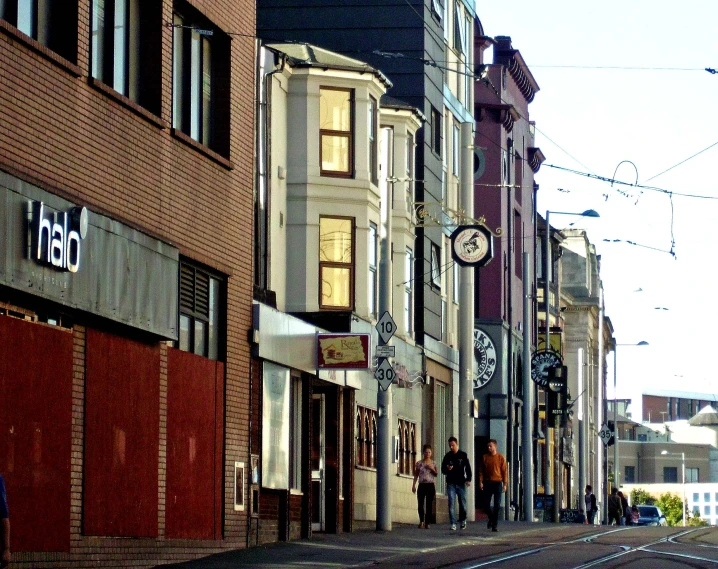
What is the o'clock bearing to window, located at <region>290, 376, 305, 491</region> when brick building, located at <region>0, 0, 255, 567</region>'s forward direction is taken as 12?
The window is roughly at 8 o'clock from the brick building.

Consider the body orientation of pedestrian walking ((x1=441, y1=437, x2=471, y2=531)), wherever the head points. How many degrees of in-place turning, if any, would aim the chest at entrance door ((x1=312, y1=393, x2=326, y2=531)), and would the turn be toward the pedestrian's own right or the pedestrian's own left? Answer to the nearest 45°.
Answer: approximately 45° to the pedestrian's own right

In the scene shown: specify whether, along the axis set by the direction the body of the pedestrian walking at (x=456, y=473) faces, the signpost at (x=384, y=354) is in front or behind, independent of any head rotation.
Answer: in front

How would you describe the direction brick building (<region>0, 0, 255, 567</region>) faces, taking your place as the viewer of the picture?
facing the viewer and to the right of the viewer

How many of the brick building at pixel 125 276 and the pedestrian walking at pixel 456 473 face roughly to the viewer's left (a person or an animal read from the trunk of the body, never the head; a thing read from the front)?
0

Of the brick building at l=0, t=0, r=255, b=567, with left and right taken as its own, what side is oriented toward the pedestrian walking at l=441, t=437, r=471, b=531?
left

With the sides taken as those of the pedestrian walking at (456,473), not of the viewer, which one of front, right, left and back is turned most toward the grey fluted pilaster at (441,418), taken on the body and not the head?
back

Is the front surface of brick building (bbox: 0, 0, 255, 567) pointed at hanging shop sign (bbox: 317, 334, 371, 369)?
no

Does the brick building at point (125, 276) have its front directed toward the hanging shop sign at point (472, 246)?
no

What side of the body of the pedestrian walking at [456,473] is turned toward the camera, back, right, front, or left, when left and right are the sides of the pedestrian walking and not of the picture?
front

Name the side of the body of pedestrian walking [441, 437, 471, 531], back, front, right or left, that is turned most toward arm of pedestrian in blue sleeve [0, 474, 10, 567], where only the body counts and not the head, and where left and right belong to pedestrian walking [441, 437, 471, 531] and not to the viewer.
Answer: front

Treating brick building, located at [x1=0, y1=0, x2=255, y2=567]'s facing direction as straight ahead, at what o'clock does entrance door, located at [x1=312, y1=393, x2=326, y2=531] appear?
The entrance door is roughly at 8 o'clock from the brick building.

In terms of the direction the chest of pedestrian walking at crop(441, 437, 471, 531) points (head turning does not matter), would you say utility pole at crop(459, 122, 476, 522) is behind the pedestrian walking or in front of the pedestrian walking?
behind

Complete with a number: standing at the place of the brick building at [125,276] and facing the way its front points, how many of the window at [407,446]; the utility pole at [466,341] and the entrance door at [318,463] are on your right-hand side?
0
